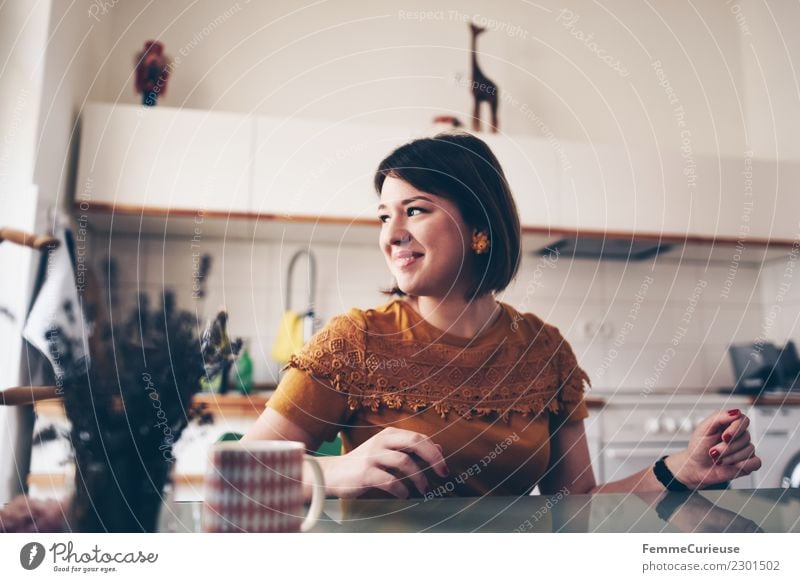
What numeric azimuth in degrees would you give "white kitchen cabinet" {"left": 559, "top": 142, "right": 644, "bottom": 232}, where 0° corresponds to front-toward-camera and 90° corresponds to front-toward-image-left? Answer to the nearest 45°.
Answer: approximately 0°

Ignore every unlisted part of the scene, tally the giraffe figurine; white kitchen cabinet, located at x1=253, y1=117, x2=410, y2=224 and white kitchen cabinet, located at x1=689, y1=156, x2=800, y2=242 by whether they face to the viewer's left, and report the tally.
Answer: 1

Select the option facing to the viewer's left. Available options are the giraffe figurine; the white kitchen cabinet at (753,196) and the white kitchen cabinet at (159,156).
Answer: the giraffe figurine

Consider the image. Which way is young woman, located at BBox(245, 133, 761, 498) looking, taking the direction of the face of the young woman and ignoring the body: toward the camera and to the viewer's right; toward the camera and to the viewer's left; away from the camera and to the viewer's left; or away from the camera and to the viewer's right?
toward the camera and to the viewer's left
